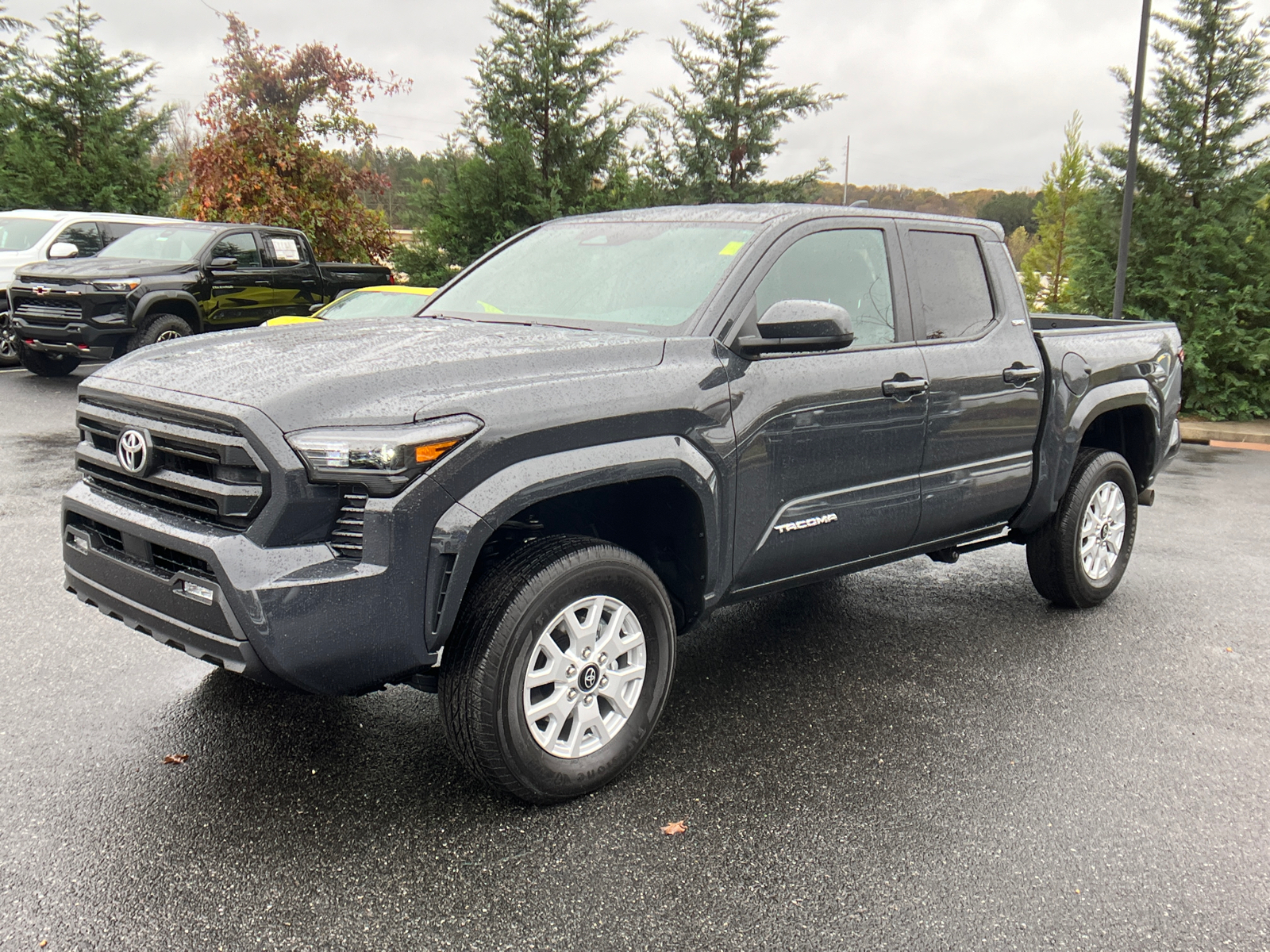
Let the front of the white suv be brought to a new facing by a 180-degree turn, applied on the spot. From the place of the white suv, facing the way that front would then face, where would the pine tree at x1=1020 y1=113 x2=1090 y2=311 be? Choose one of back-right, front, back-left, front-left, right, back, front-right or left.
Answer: front-right

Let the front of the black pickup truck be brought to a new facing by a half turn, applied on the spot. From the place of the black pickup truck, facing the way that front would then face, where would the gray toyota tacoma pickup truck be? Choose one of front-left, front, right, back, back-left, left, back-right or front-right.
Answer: back-right

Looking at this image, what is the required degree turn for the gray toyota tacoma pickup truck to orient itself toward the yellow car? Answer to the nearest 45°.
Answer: approximately 135° to its right

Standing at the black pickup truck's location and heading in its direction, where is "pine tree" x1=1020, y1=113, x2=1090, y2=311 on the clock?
The pine tree is roughly at 7 o'clock from the black pickup truck.

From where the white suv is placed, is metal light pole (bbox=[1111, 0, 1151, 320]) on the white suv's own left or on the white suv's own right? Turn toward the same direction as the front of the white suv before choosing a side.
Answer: on the white suv's own left

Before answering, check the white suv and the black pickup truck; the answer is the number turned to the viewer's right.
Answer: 0

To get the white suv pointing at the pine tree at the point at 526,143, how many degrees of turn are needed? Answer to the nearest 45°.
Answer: approximately 135° to its left

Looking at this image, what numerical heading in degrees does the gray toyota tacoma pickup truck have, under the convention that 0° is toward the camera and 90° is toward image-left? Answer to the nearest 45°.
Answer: approximately 45°

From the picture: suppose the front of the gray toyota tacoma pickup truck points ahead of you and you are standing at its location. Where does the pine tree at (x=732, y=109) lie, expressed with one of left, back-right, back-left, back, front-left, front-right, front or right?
back-right

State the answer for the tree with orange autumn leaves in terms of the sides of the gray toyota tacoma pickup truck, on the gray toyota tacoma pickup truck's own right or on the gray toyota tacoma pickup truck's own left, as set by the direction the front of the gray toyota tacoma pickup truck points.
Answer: on the gray toyota tacoma pickup truck's own right

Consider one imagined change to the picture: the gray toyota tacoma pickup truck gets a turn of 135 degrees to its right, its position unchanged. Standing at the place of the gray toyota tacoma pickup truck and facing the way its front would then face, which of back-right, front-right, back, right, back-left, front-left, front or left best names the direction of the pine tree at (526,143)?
front

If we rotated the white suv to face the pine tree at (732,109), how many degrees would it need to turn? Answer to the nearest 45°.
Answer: approximately 135° to its left

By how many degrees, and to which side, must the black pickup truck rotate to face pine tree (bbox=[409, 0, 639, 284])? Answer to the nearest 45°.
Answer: approximately 180°

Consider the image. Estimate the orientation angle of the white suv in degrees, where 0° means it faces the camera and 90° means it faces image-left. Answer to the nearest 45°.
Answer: approximately 45°
